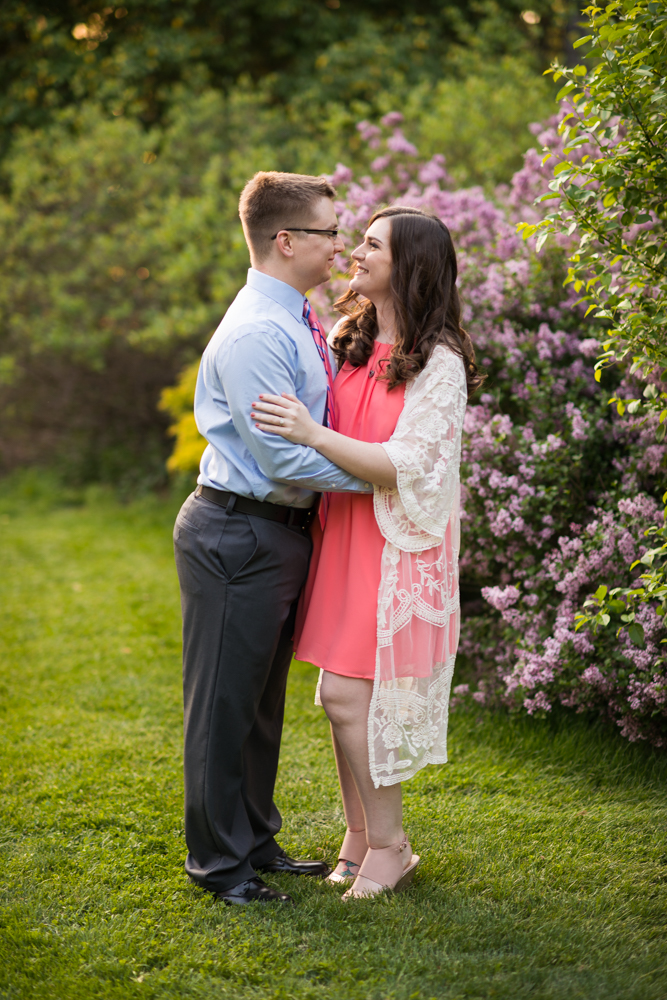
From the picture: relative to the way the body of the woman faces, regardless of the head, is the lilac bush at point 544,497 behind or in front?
behind

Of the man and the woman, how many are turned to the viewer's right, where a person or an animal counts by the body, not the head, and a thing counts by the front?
1

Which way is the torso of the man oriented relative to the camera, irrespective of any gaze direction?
to the viewer's right

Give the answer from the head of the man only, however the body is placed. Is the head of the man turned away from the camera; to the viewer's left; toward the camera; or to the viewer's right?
to the viewer's right

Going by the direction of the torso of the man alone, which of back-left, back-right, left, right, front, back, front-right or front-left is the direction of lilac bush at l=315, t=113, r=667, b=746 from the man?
front-left

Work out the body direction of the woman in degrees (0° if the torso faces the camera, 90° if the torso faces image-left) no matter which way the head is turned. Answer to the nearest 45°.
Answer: approximately 45°
